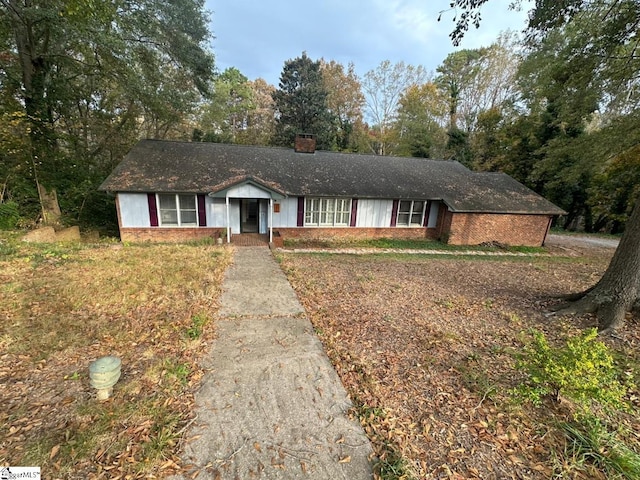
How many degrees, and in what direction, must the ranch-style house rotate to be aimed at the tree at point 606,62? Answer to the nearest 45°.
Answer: approximately 45° to its left

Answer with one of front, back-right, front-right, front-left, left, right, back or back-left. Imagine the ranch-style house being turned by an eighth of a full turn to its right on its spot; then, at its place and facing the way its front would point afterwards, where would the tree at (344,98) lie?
back-right

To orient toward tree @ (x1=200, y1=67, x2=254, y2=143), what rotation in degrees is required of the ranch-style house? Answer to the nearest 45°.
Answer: approximately 135° to its right

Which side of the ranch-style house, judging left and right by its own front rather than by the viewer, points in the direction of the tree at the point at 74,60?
right

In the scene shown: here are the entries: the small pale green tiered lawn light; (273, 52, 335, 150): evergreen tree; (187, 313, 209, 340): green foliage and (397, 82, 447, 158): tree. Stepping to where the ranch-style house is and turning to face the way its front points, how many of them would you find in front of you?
2

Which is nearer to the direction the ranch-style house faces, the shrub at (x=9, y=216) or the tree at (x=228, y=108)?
the shrub

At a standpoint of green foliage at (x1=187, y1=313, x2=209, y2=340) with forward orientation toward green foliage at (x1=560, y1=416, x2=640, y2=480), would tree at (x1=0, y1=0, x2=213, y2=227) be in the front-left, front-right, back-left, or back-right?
back-left

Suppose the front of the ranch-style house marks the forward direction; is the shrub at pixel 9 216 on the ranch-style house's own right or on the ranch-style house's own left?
on the ranch-style house's own right

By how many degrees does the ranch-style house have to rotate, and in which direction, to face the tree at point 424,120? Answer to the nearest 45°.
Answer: approximately 135° to its left

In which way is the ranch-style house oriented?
toward the camera

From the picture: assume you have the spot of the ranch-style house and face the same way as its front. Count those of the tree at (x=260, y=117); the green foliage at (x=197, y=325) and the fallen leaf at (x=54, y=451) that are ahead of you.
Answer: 2

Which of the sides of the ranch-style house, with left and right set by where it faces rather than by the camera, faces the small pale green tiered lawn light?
front

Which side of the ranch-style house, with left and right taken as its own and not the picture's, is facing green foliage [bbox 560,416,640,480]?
front

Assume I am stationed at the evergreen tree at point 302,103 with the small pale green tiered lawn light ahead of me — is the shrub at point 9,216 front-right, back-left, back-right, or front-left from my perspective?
front-right

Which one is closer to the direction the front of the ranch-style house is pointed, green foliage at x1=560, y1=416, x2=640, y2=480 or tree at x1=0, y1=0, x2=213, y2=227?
the green foliage

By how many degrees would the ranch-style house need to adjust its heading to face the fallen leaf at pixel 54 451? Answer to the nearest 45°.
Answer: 0° — it already faces it

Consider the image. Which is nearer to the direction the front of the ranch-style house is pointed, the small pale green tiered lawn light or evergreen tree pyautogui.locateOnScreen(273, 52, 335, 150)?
the small pale green tiered lawn light

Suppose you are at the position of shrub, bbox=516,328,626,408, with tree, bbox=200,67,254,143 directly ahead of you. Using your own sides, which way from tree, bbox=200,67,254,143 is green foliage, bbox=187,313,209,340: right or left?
left
